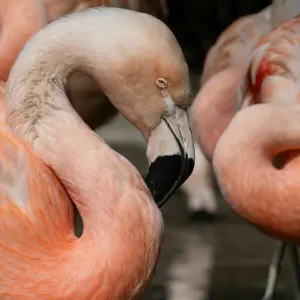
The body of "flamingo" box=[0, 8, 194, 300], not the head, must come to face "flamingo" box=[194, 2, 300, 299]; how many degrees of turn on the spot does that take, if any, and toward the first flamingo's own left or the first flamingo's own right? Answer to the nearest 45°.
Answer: approximately 45° to the first flamingo's own left

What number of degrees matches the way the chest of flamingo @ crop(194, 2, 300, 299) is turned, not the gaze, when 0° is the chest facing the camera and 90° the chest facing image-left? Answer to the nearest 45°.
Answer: approximately 45°

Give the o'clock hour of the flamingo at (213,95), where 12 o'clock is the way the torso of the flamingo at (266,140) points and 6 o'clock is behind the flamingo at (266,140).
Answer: the flamingo at (213,95) is roughly at 4 o'clock from the flamingo at (266,140).

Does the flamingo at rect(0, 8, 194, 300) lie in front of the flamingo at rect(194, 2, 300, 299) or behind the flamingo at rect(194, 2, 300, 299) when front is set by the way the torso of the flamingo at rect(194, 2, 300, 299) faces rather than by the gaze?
in front
